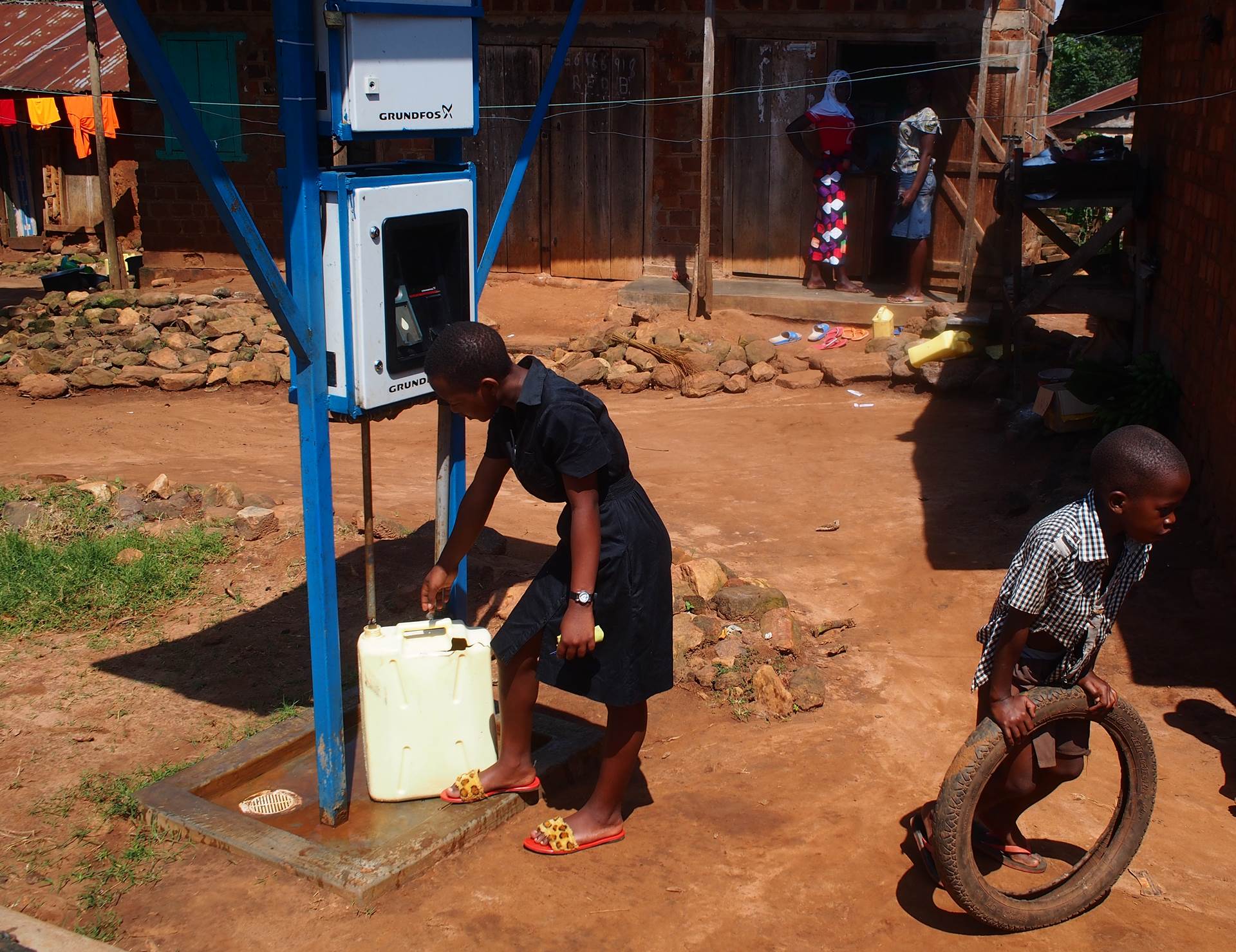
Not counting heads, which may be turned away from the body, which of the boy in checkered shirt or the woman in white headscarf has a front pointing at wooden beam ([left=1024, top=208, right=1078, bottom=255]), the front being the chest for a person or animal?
the woman in white headscarf

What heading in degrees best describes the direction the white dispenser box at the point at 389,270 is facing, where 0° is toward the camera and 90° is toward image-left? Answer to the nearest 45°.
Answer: approximately 315°

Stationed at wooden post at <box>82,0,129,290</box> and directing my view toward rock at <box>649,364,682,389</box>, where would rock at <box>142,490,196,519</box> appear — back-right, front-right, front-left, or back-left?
front-right

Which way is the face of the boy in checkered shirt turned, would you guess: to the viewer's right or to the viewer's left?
to the viewer's right

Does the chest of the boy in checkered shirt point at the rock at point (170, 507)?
no

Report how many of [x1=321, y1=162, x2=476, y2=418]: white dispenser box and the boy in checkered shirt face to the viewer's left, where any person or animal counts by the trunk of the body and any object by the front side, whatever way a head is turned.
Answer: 0

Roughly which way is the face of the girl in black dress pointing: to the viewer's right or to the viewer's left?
to the viewer's left

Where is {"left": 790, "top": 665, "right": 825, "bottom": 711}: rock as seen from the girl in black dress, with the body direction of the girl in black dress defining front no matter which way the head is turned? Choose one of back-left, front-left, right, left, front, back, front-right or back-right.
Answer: back-right

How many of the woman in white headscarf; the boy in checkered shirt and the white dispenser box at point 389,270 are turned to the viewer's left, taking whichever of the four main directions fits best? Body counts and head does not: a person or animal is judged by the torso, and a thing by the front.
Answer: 0

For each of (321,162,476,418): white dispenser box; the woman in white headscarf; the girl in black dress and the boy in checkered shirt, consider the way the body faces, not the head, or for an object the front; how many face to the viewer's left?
1

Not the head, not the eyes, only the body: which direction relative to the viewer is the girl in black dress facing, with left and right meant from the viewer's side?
facing to the left of the viewer

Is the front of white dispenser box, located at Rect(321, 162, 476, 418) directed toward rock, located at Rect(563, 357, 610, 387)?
no
